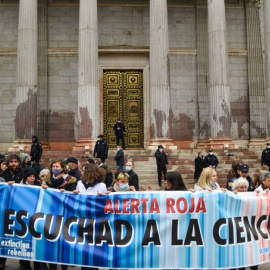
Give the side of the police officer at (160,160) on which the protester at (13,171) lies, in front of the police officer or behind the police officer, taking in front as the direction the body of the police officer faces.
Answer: in front

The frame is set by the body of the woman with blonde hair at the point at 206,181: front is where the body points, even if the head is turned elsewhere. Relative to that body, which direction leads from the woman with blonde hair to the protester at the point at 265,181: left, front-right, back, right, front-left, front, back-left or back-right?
front-left

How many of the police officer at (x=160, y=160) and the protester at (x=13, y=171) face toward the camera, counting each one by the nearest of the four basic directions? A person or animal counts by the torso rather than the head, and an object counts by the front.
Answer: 2

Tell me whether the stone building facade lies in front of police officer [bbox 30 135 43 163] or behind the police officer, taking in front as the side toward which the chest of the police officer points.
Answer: behind

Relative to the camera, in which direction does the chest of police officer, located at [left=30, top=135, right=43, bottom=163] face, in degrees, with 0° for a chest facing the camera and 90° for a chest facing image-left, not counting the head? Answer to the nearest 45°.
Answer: approximately 45°

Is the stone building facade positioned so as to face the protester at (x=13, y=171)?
yes

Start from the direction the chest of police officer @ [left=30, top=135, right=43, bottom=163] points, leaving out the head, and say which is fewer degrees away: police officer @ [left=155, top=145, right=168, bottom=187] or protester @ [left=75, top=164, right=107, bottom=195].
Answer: the protester

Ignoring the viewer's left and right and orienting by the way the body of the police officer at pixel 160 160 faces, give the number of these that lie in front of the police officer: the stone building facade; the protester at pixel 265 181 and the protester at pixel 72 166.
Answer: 2

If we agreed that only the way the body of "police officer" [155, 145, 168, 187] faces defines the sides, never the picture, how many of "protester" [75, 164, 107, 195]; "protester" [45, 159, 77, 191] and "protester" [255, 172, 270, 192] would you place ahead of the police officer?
3
